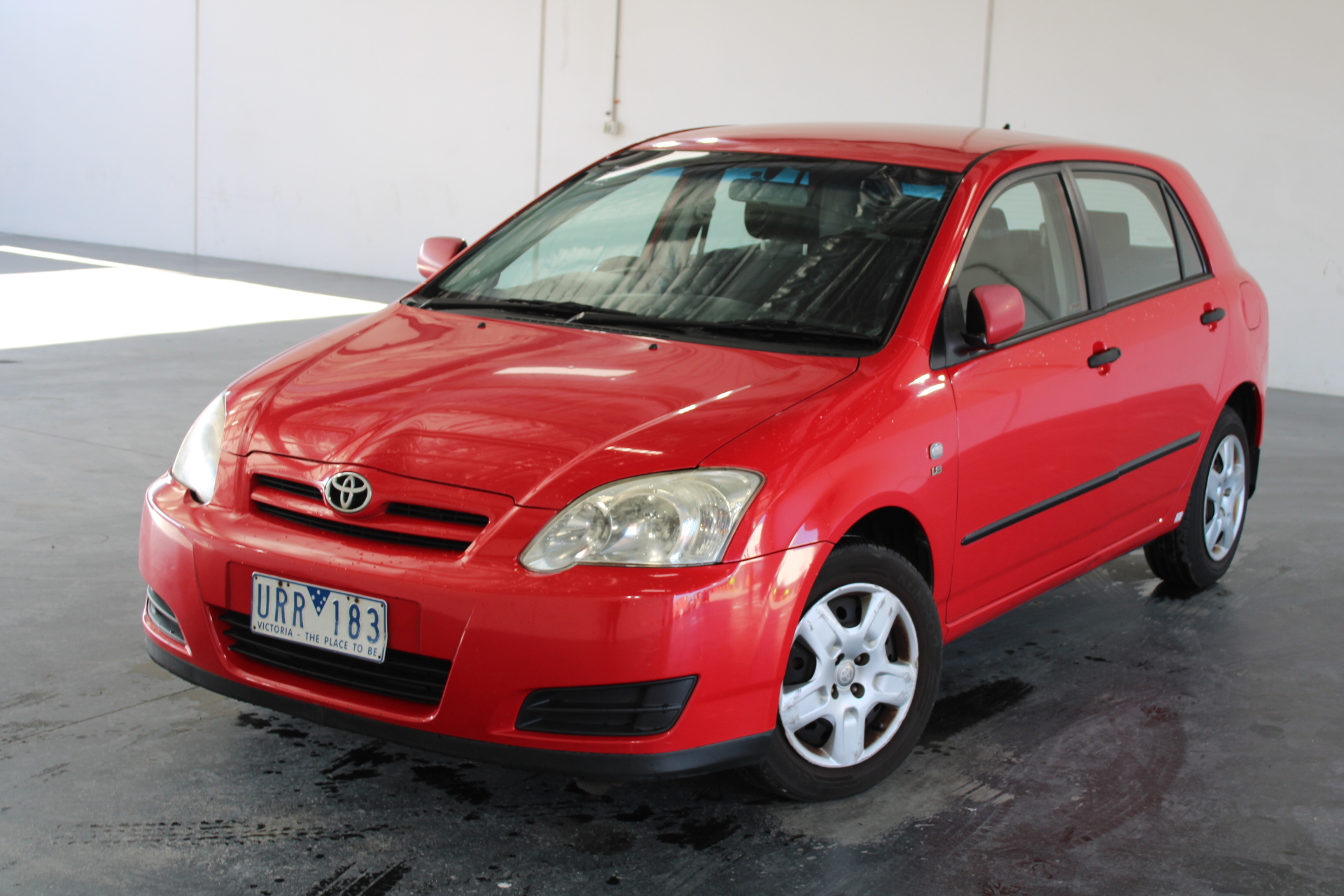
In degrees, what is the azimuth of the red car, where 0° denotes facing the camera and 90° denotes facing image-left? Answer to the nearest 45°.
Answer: approximately 45°
